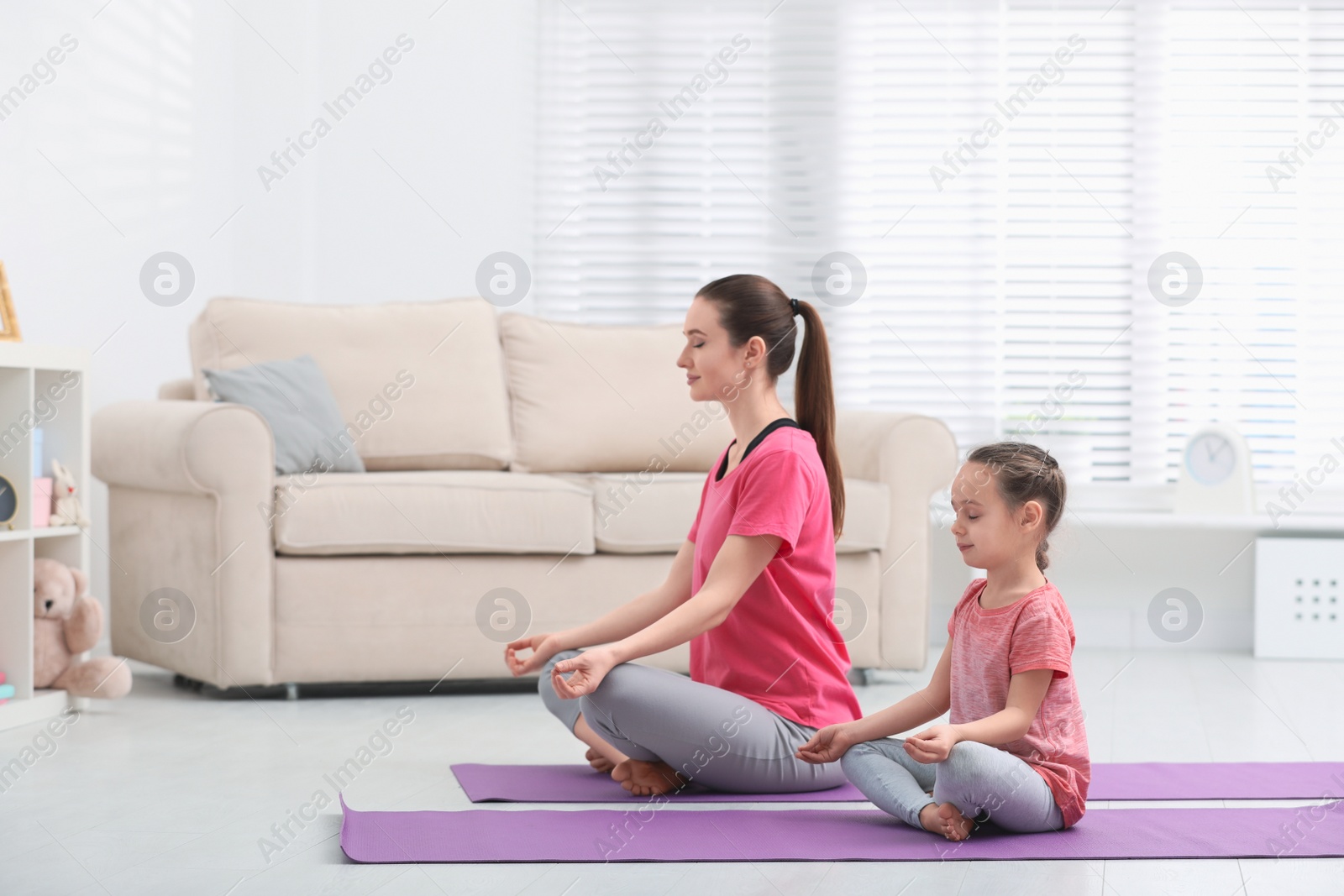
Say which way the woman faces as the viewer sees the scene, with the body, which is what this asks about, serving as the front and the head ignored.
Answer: to the viewer's left

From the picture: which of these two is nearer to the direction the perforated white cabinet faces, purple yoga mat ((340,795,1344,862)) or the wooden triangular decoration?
the purple yoga mat

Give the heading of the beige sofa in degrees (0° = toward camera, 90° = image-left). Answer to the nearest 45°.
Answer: approximately 0°

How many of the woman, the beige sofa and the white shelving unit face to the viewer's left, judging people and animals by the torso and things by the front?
1

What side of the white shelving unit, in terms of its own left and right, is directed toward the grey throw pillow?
left

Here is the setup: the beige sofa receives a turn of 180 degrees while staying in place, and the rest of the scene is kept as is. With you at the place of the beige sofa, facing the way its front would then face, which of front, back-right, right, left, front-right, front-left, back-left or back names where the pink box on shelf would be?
left

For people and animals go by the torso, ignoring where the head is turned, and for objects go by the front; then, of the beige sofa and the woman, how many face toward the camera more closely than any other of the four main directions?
1

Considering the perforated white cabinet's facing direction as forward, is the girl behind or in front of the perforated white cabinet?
in front

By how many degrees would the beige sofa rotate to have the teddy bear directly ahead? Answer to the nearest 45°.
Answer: approximately 90° to its right

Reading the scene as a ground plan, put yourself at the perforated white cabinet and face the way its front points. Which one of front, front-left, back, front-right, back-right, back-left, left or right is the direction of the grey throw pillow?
front-right

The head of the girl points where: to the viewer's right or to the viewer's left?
to the viewer's left

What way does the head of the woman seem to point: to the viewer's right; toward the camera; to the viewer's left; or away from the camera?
to the viewer's left

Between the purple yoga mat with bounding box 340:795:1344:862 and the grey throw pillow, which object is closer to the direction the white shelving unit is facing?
the purple yoga mat
